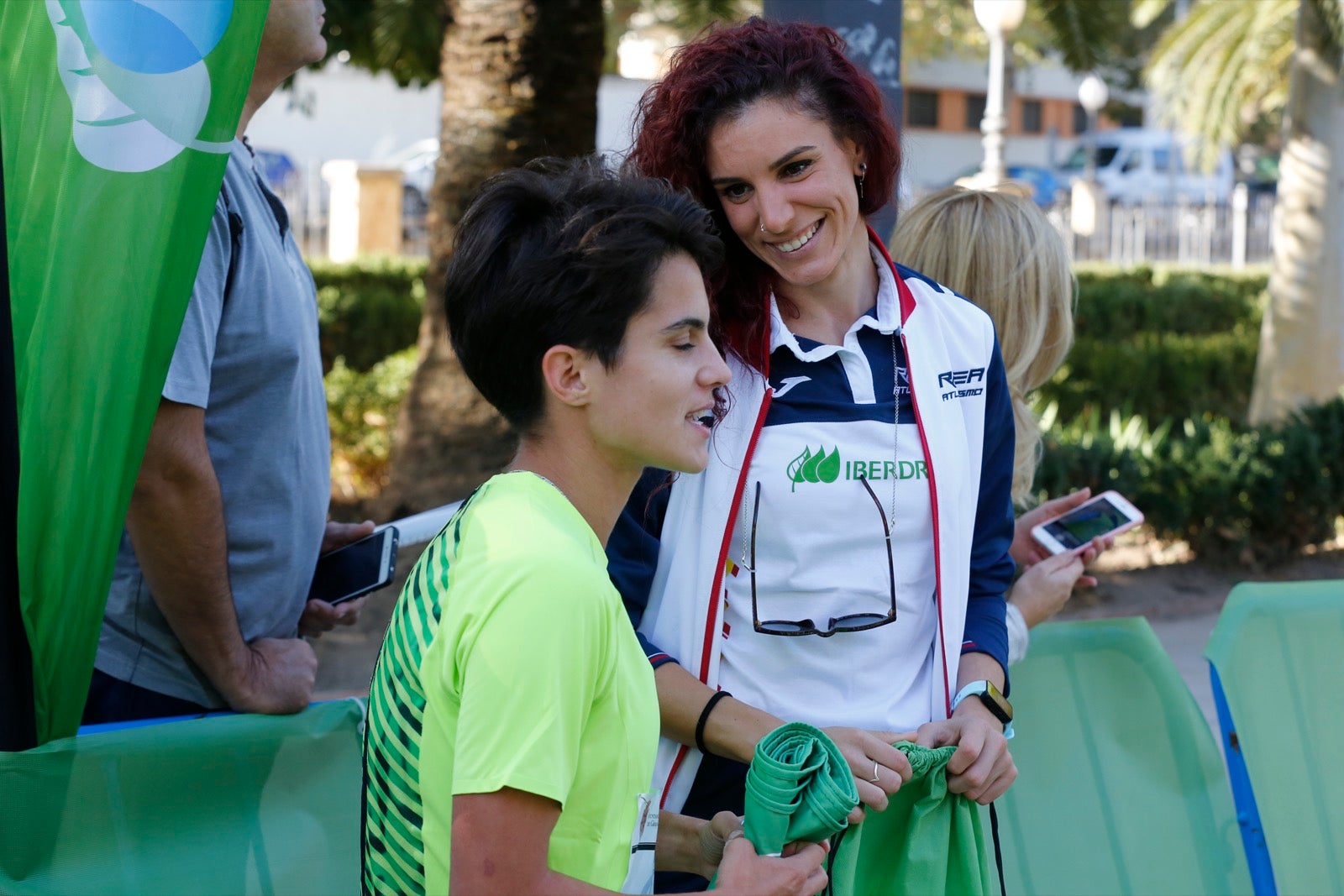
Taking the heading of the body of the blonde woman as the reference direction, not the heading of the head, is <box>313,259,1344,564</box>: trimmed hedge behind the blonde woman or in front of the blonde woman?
in front

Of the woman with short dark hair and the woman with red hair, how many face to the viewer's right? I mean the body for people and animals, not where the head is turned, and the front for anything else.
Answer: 1

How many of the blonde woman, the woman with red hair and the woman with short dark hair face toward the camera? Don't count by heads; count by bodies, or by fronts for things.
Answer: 1

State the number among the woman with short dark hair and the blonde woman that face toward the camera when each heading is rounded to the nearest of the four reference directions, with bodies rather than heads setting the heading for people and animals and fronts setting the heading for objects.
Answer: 0

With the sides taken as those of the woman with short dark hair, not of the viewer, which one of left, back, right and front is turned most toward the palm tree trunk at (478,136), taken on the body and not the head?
left

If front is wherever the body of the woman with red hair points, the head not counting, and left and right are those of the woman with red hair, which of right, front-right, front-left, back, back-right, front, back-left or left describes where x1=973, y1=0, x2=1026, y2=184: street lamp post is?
back

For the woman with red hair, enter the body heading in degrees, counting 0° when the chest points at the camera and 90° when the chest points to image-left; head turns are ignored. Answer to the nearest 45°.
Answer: approximately 0°

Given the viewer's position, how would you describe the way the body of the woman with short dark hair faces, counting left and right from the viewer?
facing to the right of the viewer

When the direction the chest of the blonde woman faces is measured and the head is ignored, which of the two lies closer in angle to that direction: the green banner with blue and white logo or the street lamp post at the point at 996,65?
the street lamp post

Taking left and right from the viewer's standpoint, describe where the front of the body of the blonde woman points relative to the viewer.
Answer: facing away from the viewer and to the right of the viewer

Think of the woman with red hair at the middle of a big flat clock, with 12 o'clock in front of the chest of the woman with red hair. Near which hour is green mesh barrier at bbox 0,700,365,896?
The green mesh barrier is roughly at 3 o'clock from the woman with red hair.

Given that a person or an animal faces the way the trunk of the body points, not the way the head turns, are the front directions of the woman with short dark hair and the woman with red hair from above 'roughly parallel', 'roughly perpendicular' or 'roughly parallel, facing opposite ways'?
roughly perpendicular

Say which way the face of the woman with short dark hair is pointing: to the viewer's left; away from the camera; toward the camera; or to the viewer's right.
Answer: to the viewer's right

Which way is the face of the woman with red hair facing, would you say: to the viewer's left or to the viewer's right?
to the viewer's left

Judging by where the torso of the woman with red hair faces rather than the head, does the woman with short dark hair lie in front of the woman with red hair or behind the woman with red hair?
in front
